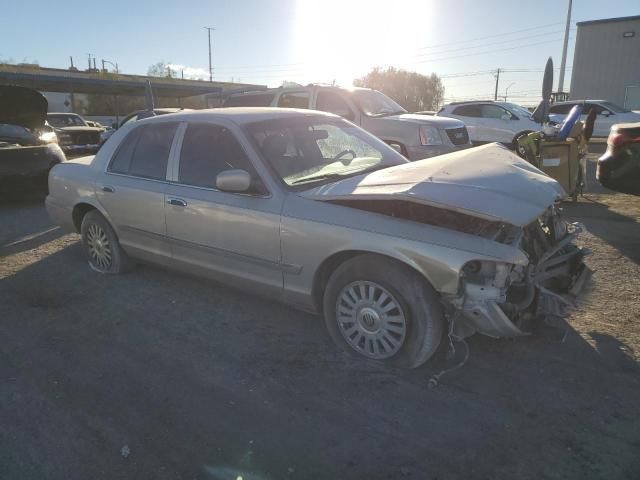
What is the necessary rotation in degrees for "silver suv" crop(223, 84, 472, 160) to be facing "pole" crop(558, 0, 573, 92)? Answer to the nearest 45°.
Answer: approximately 90° to its left

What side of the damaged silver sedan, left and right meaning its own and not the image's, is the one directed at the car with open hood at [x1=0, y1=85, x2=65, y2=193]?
back

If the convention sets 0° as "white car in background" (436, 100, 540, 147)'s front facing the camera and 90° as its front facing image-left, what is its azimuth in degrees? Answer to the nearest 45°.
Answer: approximately 315°

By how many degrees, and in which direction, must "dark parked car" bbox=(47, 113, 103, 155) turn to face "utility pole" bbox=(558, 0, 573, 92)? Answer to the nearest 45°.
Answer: approximately 45° to its left

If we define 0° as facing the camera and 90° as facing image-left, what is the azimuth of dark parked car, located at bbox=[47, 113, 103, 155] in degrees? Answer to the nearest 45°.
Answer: approximately 315°

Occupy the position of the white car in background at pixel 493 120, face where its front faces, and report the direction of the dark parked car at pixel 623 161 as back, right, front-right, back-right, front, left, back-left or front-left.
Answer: front-right

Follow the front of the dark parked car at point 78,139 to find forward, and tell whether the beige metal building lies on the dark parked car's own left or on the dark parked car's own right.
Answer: on the dark parked car's own left
